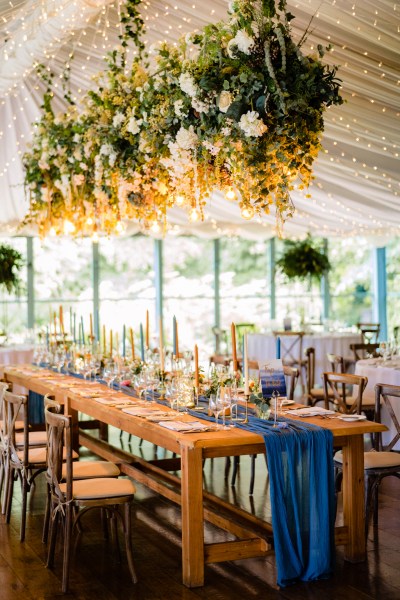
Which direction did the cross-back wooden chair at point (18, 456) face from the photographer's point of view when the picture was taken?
facing away from the viewer and to the right of the viewer

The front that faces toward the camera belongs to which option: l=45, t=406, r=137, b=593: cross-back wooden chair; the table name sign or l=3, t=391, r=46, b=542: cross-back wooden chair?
the table name sign

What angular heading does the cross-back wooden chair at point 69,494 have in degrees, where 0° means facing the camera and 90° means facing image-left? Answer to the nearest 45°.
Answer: approximately 270°

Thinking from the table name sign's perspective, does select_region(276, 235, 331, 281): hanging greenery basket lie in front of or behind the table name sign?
behind

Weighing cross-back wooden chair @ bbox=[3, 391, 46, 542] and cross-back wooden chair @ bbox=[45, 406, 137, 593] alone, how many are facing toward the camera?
0

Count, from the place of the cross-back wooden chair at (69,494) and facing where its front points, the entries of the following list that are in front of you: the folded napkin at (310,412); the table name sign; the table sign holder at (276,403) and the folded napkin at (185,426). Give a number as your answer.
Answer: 4

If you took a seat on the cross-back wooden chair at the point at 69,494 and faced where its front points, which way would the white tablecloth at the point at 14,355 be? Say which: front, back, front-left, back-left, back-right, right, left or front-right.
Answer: left

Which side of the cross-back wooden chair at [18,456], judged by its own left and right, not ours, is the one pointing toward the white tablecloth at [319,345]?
front

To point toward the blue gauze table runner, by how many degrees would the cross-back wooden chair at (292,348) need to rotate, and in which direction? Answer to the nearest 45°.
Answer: approximately 180°

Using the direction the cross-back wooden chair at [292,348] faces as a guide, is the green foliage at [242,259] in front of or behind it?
in front

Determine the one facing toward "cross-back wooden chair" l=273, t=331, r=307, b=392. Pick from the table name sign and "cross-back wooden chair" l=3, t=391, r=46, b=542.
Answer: "cross-back wooden chair" l=3, t=391, r=46, b=542

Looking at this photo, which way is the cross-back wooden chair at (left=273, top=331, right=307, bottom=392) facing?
away from the camera
